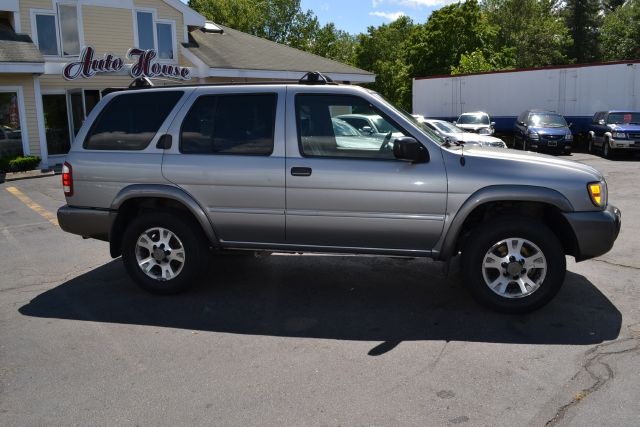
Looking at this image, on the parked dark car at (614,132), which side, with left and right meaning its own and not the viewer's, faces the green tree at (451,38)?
back

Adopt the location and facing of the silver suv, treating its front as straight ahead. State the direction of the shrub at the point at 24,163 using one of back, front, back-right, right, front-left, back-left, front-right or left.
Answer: back-left

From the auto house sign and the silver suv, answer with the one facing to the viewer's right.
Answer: the silver suv

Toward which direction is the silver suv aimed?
to the viewer's right

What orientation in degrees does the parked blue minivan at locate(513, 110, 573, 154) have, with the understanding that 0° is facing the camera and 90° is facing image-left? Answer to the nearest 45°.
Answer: approximately 315°

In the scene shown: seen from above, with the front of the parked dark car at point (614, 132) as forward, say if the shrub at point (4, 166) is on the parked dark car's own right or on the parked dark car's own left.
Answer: on the parked dark car's own right

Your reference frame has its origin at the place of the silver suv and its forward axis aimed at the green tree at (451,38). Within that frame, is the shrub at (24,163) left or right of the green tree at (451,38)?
left

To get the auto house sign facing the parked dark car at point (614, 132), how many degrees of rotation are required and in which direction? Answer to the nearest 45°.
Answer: approximately 90° to its left

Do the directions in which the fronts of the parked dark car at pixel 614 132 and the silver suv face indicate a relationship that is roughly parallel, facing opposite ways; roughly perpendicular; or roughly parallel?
roughly perpendicular

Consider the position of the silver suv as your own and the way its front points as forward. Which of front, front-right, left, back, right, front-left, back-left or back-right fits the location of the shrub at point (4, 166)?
back-left

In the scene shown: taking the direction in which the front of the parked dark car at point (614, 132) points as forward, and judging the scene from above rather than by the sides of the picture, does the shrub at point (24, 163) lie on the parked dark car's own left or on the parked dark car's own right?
on the parked dark car's own right

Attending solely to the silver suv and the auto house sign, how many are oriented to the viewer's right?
1

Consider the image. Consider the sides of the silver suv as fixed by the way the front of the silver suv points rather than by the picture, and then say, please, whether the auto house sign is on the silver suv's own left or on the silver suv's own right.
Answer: on the silver suv's own left

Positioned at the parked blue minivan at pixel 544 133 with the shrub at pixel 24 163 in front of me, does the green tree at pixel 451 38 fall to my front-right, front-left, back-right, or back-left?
back-right

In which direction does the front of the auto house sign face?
toward the camera

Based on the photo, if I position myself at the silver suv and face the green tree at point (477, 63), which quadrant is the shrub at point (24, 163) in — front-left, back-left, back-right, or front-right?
front-left

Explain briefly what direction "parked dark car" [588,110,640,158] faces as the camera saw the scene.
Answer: facing the viewer and to the right of the viewer

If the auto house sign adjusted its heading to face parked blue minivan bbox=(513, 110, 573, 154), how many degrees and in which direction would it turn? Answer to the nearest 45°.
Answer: approximately 90° to its left
